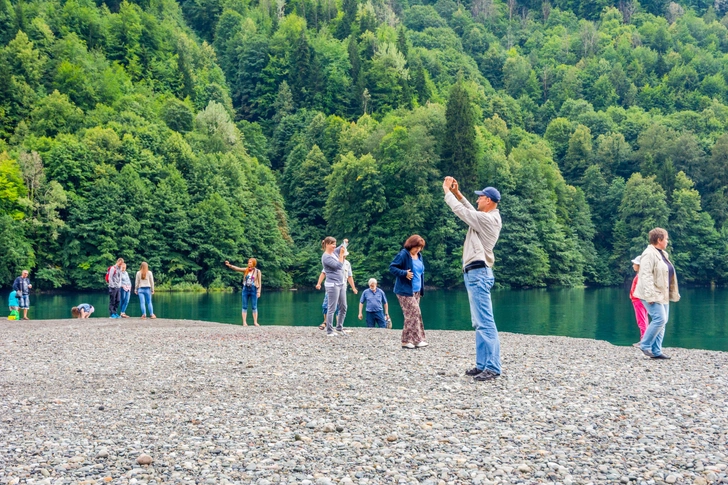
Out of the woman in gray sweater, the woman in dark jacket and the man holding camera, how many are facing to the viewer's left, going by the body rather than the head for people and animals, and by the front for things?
1

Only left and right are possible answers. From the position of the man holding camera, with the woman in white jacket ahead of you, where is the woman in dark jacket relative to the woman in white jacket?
left

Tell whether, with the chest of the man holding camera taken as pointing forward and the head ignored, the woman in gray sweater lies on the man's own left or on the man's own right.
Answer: on the man's own right

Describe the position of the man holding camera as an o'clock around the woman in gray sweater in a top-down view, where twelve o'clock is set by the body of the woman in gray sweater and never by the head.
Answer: The man holding camera is roughly at 1 o'clock from the woman in gray sweater.

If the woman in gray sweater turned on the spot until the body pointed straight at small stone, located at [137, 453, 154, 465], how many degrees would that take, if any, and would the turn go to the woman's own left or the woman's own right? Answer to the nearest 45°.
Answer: approximately 45° to the woman's own right

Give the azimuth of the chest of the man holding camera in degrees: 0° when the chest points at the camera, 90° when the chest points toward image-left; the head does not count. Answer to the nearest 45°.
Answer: approximately 90°

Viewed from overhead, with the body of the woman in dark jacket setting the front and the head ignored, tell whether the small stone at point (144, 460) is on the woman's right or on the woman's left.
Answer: on the woman's right

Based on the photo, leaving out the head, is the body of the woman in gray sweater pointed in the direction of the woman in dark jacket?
yes

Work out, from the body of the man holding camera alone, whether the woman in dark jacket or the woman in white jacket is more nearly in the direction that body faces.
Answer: the woman in dark jacket

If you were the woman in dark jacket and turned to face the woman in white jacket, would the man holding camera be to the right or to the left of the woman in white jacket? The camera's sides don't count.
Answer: right

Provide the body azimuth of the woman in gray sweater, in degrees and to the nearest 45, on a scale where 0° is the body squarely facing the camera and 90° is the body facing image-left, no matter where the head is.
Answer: approximately 315°
